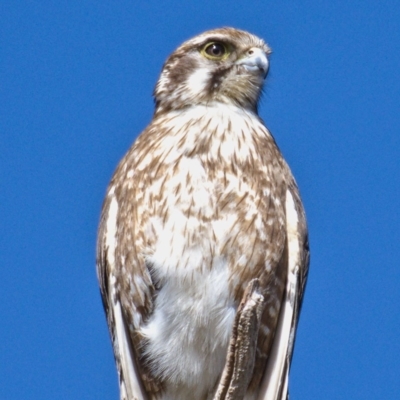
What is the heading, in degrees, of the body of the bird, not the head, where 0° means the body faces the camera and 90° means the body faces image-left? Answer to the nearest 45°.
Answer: approximately 0°
